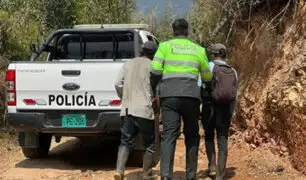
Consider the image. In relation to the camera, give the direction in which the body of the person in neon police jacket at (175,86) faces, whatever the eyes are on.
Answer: away from the camera

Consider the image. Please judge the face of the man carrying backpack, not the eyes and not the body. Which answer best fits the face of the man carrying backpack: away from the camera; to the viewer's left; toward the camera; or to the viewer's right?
away from the camera

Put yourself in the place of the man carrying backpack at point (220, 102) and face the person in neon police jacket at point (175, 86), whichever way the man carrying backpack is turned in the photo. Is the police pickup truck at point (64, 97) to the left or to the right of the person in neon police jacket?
right

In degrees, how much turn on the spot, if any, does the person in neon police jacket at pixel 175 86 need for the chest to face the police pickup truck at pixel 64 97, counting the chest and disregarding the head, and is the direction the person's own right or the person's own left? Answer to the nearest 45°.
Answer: approximately 45° to the person's own left

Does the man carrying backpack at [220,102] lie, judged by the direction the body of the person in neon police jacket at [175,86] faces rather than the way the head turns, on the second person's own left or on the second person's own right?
on the second person's own right

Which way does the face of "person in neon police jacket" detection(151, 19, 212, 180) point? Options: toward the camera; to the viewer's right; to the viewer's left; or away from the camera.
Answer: away from the camera
